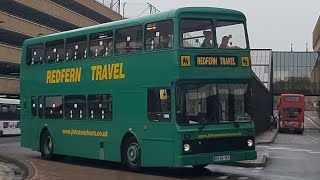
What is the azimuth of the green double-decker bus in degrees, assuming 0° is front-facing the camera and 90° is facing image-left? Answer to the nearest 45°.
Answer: approximately 315°
